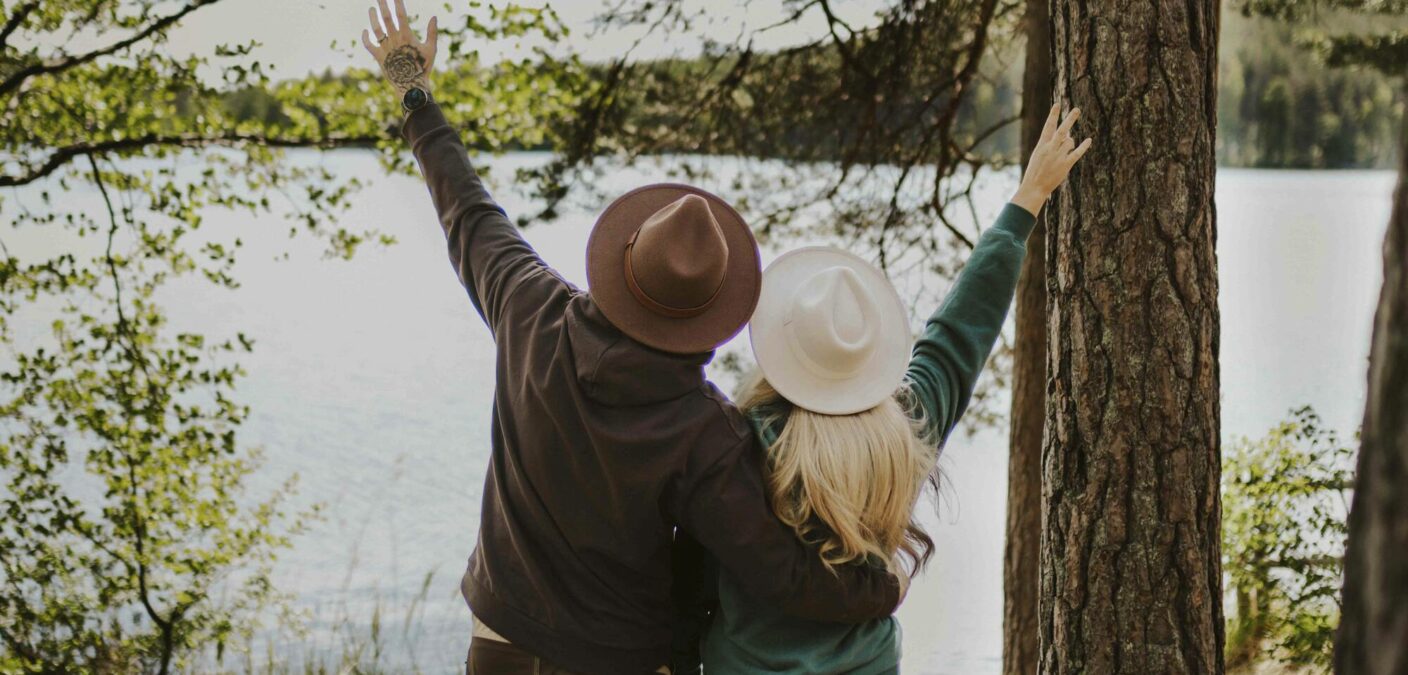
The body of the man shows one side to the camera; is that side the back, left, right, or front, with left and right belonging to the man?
back

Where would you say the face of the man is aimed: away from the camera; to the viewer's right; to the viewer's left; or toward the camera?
away from the camera

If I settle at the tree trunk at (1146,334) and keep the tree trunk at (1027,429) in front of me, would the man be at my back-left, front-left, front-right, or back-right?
back-left

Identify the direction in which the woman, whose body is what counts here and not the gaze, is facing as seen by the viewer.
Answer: away from the camera

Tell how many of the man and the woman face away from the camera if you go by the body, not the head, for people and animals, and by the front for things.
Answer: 2
